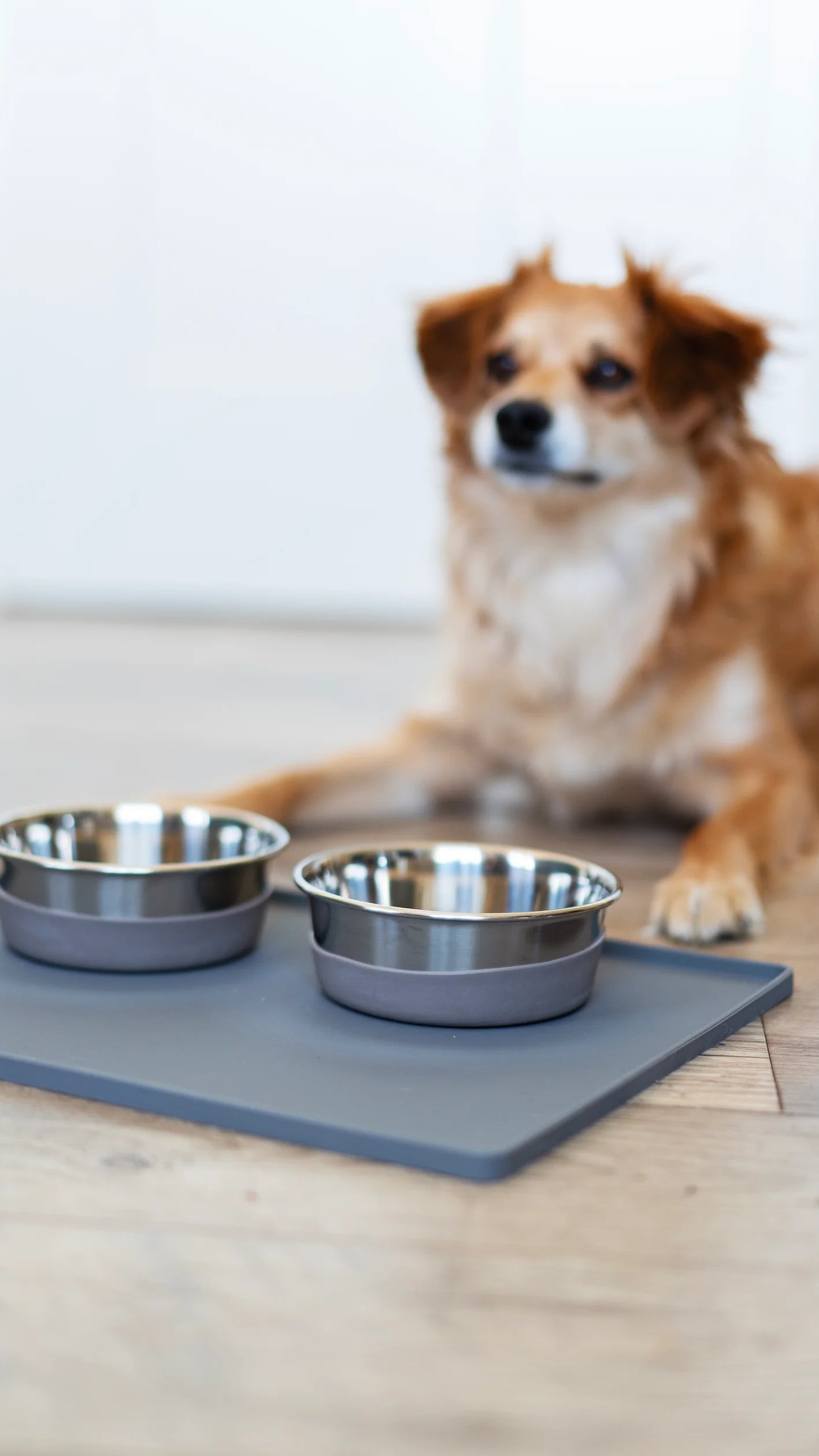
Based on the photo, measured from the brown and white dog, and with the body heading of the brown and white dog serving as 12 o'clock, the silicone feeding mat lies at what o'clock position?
The silicone feeding mat is roughly at 11 o'clock from the brown and white dog.

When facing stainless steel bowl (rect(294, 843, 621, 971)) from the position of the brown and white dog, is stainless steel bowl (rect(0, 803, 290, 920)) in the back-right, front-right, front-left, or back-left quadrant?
front-right

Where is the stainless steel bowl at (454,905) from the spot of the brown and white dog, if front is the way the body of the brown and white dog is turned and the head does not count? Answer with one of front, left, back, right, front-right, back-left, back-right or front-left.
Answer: front-left

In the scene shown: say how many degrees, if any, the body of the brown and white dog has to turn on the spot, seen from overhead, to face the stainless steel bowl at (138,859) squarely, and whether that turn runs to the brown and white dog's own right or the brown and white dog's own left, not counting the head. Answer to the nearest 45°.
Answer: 0° — it already faces it
